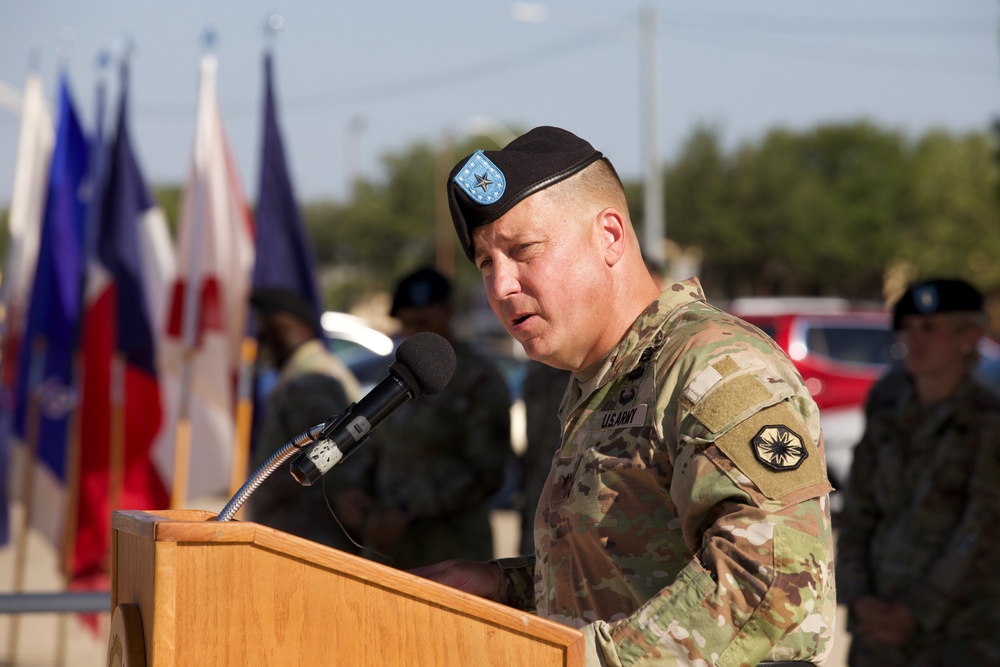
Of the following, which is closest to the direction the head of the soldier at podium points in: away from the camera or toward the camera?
toward the camera

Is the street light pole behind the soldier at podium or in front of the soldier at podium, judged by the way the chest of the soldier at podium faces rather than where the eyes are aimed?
behind

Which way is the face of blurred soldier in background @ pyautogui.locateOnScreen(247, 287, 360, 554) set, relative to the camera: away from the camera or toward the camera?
toward the camera

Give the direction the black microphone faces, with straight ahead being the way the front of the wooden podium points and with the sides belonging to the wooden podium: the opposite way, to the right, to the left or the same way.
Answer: the opposite way

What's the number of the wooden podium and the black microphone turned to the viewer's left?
1

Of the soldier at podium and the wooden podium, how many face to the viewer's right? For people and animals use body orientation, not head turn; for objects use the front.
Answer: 0

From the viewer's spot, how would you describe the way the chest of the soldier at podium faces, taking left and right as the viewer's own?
facing the viewer and to the left of the viewer

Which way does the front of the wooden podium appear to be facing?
to the viewer's left

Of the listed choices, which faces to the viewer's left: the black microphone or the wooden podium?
the wooden podium

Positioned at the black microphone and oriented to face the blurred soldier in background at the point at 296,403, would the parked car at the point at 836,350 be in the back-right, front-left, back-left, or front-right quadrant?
front-right

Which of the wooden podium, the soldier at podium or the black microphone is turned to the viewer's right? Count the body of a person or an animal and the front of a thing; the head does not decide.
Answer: the black microphone

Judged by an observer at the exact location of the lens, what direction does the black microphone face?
facing to the right of the viewer

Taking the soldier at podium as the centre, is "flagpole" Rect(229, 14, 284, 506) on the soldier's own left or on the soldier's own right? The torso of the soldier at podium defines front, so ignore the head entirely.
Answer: on the soldier's own right

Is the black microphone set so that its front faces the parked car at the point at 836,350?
no

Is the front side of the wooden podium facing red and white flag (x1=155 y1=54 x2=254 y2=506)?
no
